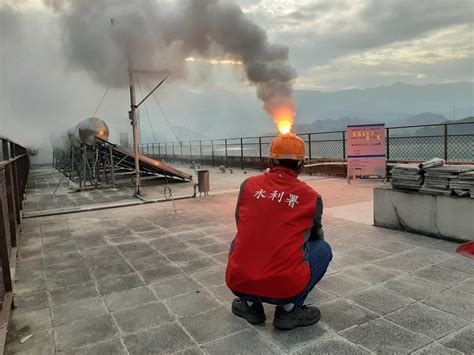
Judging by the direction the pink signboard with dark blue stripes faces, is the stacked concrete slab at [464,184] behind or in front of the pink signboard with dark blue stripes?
in front

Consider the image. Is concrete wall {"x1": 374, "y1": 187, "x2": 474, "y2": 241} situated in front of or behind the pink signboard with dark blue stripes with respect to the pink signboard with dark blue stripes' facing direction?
in front

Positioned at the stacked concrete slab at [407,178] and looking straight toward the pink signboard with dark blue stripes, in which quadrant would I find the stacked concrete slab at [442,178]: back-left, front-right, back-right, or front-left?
back-right

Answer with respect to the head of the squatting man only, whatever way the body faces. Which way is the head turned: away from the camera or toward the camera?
away from the camera

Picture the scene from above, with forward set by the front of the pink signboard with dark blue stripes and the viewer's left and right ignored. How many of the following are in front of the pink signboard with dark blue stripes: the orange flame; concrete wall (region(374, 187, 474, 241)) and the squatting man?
2

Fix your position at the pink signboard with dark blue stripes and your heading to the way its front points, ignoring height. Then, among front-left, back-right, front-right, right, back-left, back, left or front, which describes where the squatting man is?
front

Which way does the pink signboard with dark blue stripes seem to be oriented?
toward the camera

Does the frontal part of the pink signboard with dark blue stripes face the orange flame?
no
